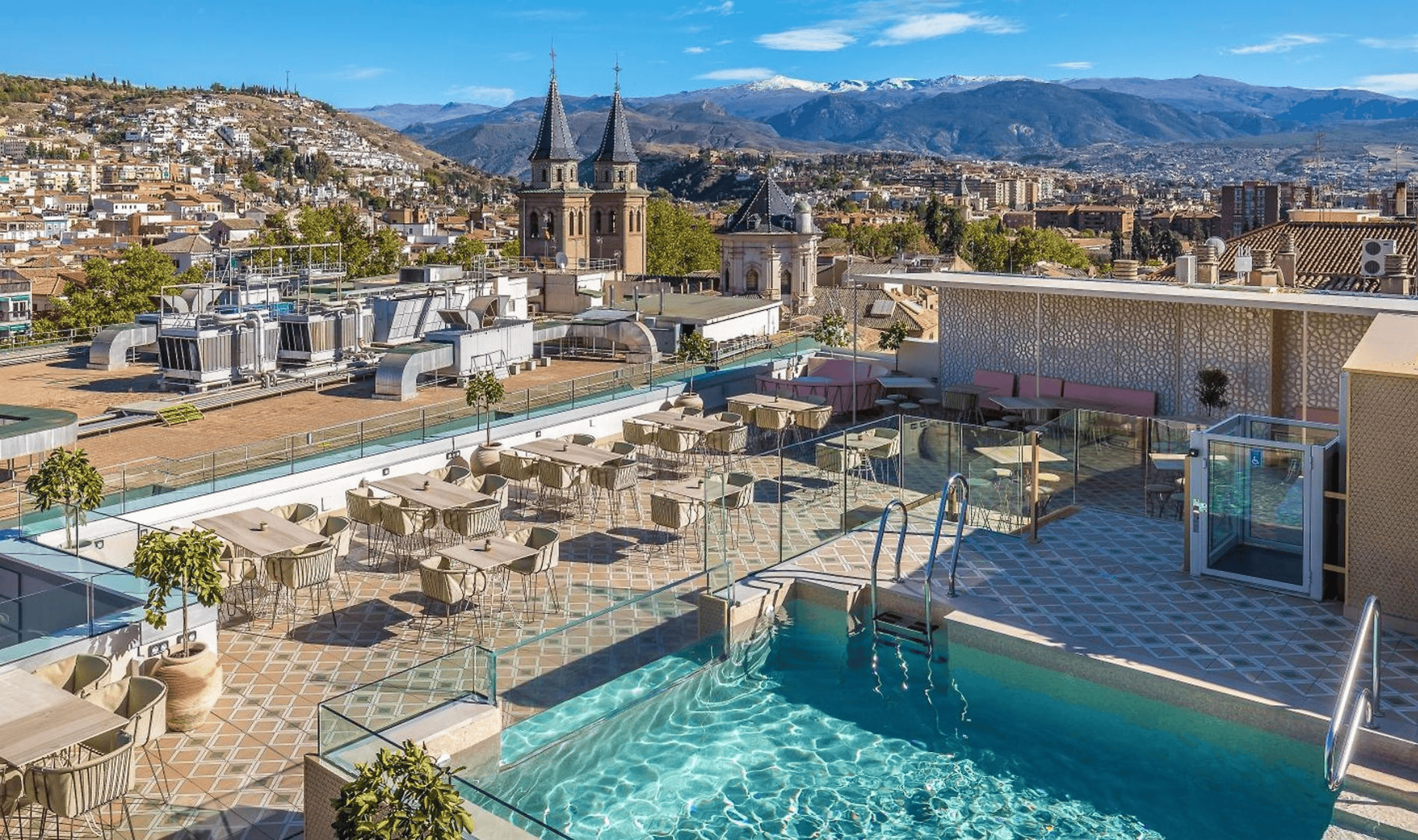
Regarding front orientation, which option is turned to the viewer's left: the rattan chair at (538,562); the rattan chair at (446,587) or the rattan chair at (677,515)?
the rattan chair at (538,562)

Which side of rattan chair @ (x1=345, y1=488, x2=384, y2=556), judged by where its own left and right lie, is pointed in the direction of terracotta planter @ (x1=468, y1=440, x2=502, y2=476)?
front

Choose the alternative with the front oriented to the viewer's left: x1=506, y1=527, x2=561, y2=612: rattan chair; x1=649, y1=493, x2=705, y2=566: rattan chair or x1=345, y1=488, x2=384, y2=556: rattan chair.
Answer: x1=506, y1=527, x2=561, y2=612: rattan chair

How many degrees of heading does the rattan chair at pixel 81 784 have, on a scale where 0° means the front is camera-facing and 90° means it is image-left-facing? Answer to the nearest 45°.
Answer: approximately 135°

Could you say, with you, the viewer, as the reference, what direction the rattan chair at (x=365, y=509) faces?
facing away from the viewer and to the right of the viewer

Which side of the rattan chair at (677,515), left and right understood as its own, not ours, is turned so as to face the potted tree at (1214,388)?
front

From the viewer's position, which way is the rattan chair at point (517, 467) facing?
facing away from the viewer and to the right of the viewer

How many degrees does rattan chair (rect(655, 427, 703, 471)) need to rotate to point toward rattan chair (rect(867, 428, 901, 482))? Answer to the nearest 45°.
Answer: approximately 90° to its right

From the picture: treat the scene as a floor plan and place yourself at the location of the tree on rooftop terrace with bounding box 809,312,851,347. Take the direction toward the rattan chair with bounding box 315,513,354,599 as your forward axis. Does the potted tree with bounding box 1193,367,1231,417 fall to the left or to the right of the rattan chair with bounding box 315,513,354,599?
left

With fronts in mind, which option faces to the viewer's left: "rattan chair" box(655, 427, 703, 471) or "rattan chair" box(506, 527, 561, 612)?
"rattan chair" box(506, 527, 561, 612)

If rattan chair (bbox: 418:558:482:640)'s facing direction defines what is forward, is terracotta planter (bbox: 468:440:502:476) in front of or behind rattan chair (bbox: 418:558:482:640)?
in front

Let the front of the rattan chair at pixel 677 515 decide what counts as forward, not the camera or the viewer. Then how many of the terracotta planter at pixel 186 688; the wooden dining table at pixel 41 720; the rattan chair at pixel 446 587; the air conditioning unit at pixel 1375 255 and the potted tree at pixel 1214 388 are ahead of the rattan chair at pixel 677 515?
2

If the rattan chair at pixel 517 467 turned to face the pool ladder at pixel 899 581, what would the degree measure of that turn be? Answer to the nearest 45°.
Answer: approximately 90° to its right

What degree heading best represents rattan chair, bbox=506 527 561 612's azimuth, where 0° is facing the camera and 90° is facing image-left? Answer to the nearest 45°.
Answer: approximately 90°

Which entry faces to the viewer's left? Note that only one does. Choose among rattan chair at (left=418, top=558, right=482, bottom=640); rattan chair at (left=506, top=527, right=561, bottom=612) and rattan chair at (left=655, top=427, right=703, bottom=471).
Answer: rattan chair at (left=506, top=527, right=561, bottom=612)
